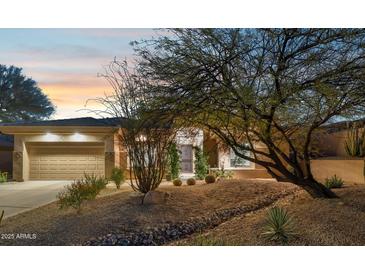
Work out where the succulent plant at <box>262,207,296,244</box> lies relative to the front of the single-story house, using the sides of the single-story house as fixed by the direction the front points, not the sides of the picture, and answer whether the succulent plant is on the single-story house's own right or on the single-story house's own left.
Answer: on the single-story house's own left

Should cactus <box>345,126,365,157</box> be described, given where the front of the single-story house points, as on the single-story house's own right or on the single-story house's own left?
on the single-story house's own left

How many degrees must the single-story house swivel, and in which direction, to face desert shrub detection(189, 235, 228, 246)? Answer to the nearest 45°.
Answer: approximately 45° to its left

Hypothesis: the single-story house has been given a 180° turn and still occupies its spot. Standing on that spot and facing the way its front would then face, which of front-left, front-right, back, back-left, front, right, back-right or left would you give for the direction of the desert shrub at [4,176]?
left

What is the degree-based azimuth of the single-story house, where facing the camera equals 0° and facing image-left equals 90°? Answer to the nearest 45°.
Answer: approximately 0°

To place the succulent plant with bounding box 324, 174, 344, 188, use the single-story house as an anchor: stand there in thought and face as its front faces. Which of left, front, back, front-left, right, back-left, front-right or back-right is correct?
left

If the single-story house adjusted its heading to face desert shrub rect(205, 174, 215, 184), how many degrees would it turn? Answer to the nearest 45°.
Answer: approximately 90° to its left
